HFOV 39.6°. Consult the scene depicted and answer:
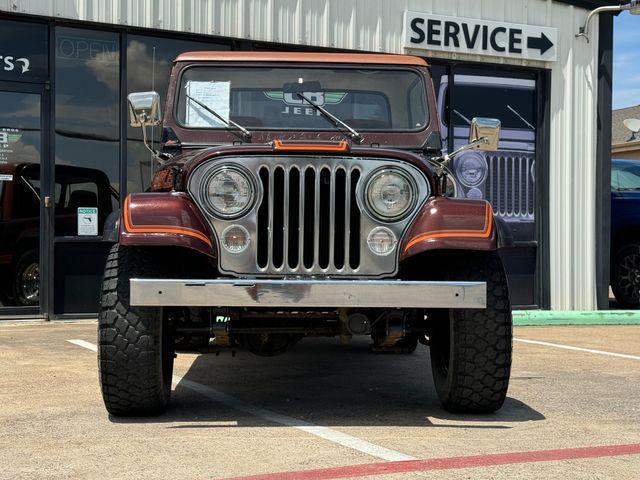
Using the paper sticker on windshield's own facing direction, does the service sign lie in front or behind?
behind

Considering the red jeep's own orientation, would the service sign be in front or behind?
behind

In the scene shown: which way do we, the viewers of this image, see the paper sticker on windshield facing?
facing the viewer

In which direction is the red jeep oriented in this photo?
toward the camera
